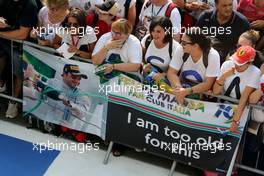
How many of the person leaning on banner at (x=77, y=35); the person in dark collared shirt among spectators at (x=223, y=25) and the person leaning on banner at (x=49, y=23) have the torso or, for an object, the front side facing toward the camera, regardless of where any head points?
3

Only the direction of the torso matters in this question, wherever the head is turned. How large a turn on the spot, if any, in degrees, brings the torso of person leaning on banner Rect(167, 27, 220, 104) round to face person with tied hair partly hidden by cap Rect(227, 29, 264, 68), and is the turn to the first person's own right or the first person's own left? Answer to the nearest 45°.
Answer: approximately 135° to the first person's own left

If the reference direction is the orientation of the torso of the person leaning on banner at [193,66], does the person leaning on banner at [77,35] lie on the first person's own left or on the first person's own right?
on the first person's own right

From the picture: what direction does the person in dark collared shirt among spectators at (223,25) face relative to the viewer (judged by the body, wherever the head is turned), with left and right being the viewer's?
facing the viewer

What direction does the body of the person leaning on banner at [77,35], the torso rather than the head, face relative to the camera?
toward the camera

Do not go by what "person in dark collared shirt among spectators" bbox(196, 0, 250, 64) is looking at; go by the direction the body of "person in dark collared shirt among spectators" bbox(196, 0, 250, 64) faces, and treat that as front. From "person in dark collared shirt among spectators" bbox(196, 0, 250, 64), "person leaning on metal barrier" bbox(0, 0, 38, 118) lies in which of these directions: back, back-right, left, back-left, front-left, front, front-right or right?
right

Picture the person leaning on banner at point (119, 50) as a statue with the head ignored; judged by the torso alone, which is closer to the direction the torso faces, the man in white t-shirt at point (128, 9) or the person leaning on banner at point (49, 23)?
the person leaning on banner

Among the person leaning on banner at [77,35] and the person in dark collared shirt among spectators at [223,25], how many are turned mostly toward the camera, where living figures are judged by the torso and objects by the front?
2

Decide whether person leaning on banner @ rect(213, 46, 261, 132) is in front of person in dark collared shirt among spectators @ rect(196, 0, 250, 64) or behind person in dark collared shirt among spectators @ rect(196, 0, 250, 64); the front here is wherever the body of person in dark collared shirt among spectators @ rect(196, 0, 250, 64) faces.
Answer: in front

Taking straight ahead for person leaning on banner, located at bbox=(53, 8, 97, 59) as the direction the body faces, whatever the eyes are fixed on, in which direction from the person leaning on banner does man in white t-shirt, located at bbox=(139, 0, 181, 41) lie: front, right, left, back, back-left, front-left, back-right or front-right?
left

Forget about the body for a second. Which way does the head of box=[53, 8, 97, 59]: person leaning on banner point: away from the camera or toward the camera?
toward the camera

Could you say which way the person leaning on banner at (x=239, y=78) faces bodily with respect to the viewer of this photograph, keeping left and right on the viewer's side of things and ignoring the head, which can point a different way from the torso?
facing the viewer and to the left of the viewer

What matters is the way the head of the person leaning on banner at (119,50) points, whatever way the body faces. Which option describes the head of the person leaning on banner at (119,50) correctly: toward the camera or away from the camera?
toward the camera
